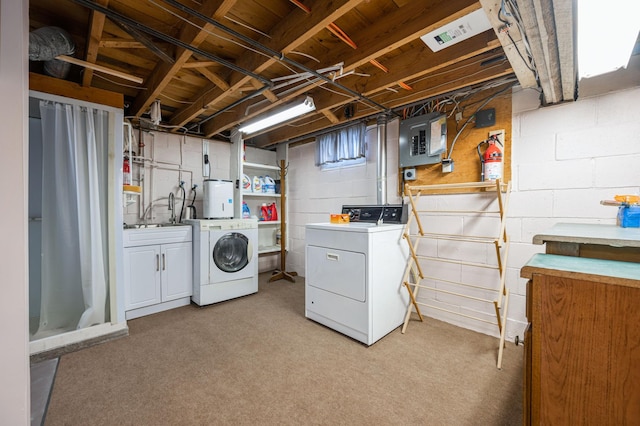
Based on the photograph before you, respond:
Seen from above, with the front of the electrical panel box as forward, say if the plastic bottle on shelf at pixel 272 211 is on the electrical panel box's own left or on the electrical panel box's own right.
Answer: on the electrical panel box's own right

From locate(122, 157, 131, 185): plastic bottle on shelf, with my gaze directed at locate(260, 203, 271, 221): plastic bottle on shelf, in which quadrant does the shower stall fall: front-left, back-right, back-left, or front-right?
back-right

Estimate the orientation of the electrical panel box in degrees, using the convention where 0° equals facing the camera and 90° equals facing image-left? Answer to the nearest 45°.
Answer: approximately 45°

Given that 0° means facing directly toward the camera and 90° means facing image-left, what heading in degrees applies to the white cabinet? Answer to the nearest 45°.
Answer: approximately 315°

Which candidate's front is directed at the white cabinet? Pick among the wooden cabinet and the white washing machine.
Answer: the wooden cabinet

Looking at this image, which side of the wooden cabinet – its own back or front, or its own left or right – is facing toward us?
left

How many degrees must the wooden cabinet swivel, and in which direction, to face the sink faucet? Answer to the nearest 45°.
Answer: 0° — it already faces it
